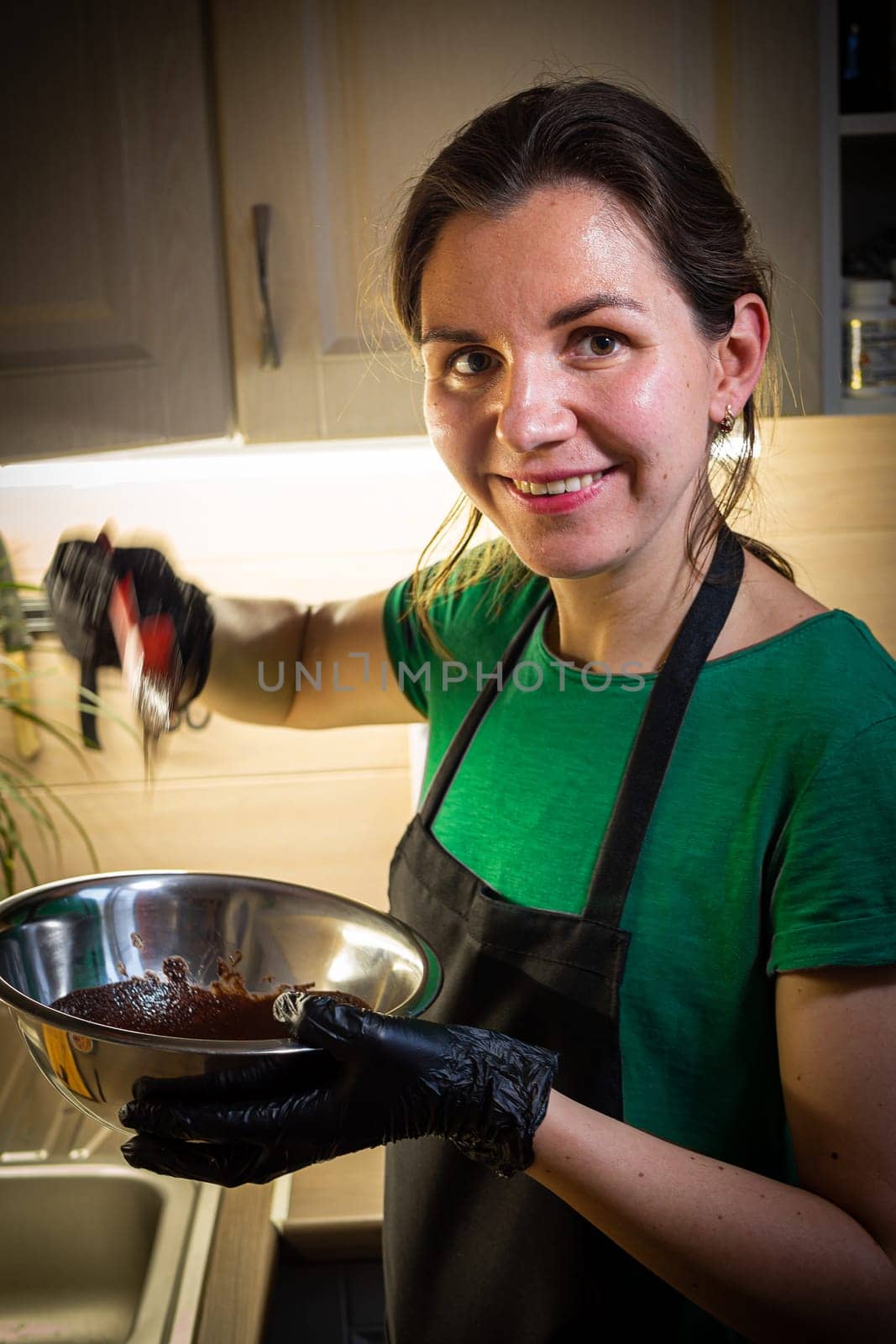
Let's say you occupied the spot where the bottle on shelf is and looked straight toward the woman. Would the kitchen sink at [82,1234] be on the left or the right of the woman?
right

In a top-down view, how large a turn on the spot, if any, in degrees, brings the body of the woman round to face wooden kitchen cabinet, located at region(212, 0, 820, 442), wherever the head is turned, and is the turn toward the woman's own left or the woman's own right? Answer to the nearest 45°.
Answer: approximately 135° to the woman's own right

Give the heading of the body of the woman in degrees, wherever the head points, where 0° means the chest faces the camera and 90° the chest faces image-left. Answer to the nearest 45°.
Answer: approximately 45°

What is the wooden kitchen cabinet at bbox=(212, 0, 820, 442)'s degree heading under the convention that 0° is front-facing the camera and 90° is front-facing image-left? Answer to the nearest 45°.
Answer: approximately 0°
